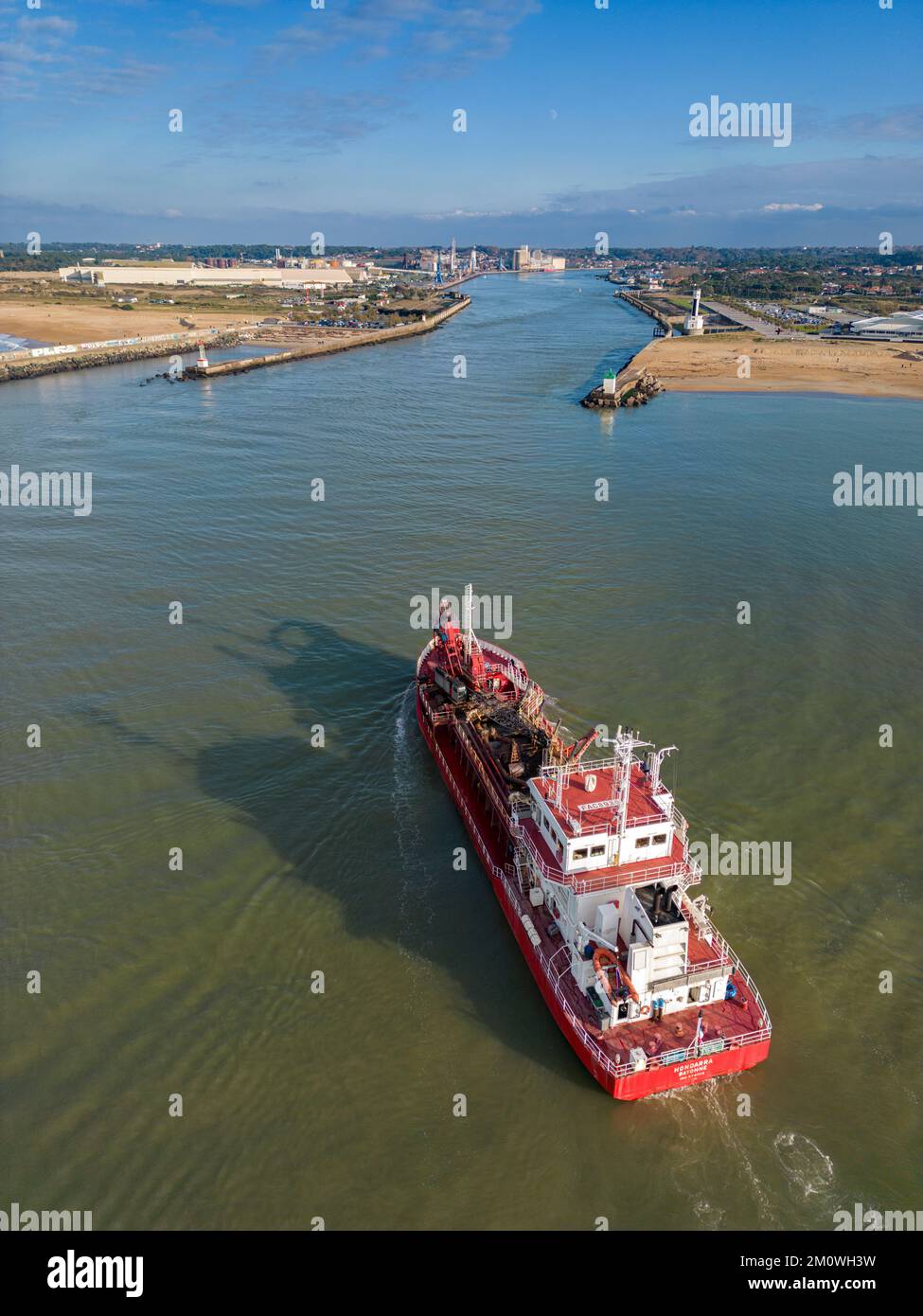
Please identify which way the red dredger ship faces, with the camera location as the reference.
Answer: facing away from the viewer and to the left of the viewer
